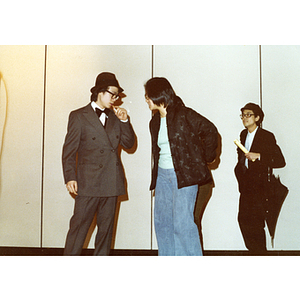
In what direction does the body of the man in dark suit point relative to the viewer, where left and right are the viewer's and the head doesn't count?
facing the viewer and to the left of the viewer

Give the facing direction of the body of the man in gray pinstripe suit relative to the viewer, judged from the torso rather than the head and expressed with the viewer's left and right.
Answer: facing the viewer and to the right of the viewer

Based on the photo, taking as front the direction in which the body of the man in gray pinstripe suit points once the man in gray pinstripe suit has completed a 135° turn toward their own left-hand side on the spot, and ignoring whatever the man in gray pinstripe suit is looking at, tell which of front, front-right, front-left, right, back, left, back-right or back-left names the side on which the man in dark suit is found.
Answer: right
